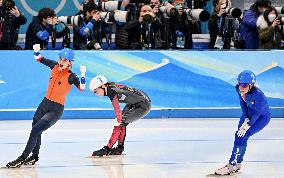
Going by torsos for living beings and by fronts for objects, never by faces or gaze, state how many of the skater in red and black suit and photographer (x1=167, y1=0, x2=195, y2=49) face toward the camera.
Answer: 1

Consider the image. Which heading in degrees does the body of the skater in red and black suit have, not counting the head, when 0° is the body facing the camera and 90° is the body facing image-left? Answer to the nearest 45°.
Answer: approximately 90°

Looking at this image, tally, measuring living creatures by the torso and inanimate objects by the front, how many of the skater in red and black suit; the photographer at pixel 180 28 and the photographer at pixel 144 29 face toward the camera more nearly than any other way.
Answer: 2

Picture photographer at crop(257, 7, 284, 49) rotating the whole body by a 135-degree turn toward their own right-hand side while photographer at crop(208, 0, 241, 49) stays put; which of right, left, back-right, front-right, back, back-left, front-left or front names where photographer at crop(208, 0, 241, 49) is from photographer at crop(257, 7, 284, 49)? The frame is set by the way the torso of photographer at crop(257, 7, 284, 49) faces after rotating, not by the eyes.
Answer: front

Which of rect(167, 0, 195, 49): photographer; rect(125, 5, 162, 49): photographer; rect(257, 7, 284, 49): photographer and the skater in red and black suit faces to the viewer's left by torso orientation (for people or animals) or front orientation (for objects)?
the skater in red and black suit

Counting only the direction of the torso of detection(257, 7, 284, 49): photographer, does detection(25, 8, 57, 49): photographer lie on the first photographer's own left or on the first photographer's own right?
on the first photographer's own right

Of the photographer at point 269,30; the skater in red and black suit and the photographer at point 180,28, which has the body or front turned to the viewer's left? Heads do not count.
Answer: the skater in red and black suit

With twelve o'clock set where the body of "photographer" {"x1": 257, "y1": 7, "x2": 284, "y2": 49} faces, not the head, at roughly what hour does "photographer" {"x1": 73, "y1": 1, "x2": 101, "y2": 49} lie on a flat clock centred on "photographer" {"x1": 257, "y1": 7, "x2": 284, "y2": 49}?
"photographer" {"x1": 73, "y1": 1, "x2": 101, "y2": 49} is roughly at 4 o'clock from "photographer" {"x1": 257, "y1": 7, "x2": 284, "y2": 49}.

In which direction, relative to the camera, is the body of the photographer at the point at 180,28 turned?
toward the camera

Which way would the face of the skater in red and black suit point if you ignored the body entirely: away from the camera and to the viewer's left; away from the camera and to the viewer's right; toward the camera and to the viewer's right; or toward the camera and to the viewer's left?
toward the camera and to the viewer's left

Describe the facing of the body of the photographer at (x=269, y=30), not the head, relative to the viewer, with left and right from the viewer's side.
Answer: facing the viewer and to the right of the viewer

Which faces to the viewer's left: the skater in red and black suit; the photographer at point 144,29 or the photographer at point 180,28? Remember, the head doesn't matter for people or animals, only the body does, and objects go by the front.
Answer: the skater in red and black suit

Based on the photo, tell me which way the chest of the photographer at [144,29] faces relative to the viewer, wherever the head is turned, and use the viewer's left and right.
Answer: facing the viewer

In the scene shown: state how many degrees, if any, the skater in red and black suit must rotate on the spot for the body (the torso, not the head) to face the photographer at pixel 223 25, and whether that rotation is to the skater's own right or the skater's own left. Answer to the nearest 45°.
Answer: approximately 135° to the skater's own right
